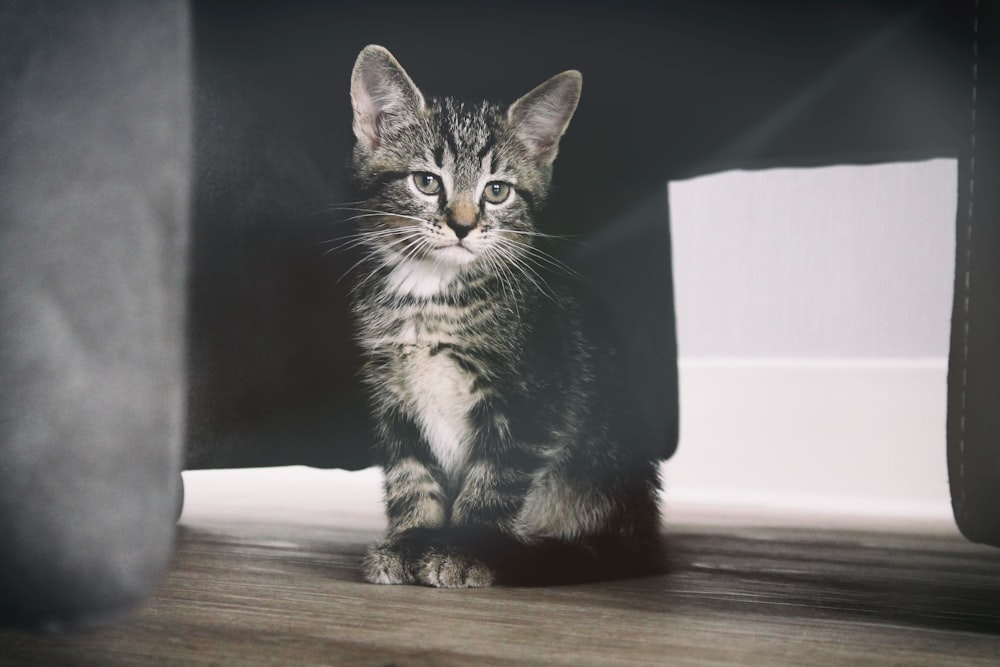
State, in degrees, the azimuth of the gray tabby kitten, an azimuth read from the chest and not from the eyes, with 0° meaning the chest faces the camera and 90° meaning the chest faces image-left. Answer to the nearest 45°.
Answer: approximately 45°
